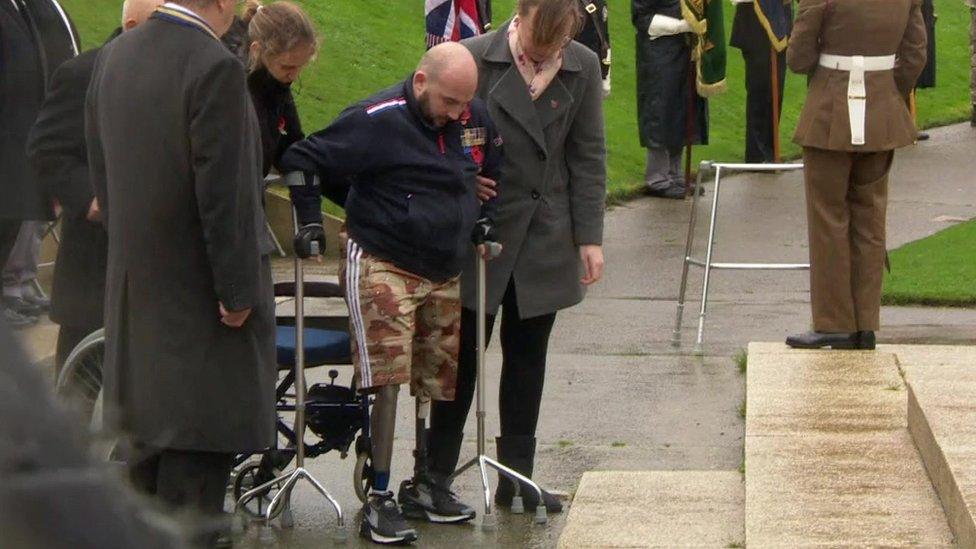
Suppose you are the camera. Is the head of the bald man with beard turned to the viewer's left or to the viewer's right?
to the viewer's right

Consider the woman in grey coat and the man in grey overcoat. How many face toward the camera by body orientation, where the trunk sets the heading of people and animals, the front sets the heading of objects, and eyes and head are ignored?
1

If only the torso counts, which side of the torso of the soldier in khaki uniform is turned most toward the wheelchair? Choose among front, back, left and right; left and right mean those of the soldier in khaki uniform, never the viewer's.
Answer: left

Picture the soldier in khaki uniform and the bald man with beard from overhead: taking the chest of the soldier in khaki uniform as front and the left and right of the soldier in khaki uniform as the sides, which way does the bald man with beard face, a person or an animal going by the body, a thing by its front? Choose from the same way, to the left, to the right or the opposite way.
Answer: the opposite way

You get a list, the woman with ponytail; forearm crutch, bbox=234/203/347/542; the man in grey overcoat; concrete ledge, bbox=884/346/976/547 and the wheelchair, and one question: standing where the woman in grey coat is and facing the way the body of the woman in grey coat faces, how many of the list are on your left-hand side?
1

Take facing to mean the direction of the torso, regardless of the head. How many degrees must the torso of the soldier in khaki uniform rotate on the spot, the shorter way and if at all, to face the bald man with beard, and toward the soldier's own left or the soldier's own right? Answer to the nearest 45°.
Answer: approximately 90° to the soldier's own left

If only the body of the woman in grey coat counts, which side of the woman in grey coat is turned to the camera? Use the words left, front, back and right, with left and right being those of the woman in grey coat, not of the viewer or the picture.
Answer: front

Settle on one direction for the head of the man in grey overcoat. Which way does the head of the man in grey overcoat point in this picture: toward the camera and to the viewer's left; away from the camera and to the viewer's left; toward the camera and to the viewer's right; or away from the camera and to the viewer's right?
away from the camera and to the viewer's right

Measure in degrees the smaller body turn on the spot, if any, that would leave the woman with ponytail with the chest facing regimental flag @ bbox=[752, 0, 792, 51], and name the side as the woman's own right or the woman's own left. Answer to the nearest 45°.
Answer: approximately 90° to the woman's own left

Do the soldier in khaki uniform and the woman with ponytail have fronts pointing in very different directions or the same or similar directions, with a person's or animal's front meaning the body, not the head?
very different directions

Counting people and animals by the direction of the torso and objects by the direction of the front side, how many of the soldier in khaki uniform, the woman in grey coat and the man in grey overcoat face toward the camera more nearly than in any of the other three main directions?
1

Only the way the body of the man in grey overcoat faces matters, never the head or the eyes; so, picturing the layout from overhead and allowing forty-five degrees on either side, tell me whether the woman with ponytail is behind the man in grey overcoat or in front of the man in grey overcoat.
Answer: in front
